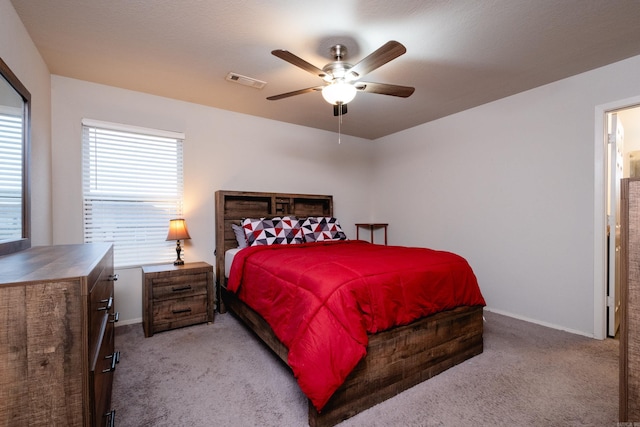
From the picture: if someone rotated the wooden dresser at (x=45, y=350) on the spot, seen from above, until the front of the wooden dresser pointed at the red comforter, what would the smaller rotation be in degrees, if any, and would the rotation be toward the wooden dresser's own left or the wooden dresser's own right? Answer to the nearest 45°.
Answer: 0° — it already faces it

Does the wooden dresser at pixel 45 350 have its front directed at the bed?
yes

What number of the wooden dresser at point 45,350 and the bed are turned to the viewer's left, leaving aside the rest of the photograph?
0

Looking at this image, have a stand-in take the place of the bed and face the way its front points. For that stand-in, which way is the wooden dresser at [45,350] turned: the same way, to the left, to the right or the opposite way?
to the left

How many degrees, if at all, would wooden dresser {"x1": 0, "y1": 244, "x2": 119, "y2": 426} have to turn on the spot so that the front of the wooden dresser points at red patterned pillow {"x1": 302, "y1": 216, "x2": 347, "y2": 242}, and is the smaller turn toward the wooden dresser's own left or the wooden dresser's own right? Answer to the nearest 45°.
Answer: approximately 45° to the wooden dresser's own left

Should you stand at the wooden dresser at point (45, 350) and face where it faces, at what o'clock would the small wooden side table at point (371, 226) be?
The small wooden side table is roughly at 11 o'clock from the wooden dresser.

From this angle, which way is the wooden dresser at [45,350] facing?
to the viewer's right

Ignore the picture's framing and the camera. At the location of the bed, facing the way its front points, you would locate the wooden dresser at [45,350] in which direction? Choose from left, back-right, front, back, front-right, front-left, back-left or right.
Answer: right
